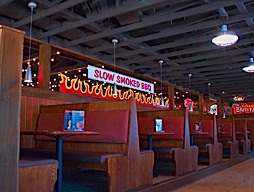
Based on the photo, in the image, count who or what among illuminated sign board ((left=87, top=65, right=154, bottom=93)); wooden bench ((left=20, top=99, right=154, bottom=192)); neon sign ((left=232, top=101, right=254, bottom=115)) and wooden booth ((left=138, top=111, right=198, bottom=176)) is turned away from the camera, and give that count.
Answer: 0

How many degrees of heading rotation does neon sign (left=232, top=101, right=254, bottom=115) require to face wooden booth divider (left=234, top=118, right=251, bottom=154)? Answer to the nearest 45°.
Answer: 0° — it already faces it

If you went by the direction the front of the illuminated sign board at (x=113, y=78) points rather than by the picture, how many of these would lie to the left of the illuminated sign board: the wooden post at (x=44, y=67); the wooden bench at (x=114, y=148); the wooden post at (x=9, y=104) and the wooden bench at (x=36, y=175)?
0

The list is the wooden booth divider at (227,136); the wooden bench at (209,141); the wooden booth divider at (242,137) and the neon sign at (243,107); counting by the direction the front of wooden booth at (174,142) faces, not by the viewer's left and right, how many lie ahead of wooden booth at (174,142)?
0

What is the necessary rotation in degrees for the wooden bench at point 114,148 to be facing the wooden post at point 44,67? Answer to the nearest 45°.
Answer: approximately 90° to its right

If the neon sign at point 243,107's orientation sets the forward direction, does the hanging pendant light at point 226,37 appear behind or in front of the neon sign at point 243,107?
in front

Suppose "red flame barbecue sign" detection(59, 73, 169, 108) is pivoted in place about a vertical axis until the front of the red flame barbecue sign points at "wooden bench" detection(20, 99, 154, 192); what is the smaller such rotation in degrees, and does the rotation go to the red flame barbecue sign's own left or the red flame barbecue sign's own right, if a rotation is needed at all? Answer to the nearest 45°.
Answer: approximately 45° to the red flame barbecue sign's own right

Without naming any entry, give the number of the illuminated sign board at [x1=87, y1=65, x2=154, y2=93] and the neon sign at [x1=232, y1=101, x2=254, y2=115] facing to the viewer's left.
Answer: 0

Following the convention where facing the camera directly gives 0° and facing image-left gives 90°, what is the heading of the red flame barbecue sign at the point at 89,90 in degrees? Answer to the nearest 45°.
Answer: approximately 315°

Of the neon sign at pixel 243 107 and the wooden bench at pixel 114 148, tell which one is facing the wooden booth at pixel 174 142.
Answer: the neon sign

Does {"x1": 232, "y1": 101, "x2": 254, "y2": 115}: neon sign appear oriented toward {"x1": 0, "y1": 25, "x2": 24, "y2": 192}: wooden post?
yes

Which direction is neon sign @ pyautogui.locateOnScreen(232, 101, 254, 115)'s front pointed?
toward the camera

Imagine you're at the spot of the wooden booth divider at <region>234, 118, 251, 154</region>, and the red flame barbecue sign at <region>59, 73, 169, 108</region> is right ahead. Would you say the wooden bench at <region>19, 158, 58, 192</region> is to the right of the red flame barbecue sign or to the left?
left

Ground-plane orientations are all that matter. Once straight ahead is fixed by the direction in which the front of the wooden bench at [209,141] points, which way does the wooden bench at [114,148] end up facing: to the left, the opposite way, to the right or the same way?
the same way

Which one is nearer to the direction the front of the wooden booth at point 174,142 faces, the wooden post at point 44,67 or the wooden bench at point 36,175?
the wooden bench
